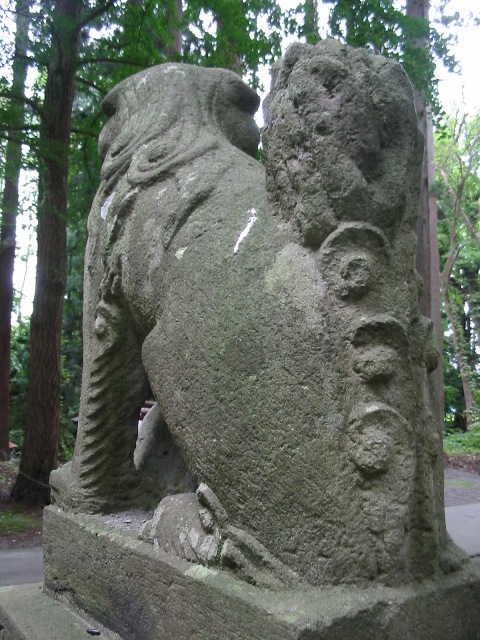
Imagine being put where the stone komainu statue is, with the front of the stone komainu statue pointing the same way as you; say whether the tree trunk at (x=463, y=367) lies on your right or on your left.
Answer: on your right

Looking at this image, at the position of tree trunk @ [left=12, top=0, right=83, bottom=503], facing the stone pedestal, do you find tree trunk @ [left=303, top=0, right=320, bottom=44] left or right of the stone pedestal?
left

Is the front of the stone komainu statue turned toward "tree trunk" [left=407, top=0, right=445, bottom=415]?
no

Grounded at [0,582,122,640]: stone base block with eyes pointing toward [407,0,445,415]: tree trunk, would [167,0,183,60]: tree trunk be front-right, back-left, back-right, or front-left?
front-left
